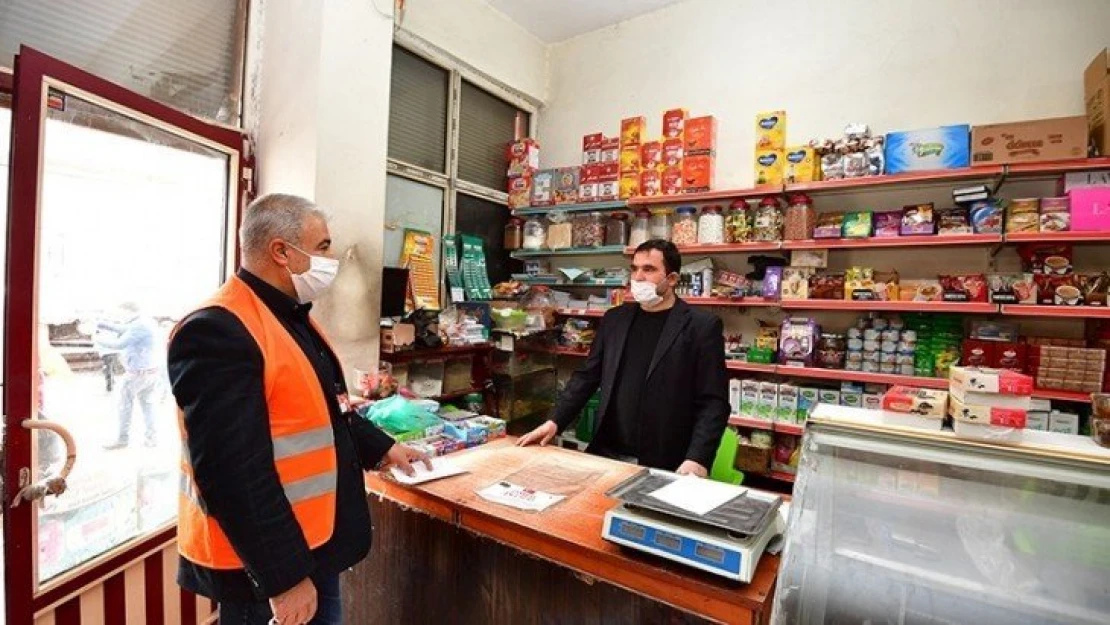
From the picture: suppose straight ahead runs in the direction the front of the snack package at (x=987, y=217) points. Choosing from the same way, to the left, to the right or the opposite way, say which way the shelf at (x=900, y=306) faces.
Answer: the same way

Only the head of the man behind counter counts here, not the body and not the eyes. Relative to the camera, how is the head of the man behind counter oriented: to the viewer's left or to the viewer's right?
to the viewer's left

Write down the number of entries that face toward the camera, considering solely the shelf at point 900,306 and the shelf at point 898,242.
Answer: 2

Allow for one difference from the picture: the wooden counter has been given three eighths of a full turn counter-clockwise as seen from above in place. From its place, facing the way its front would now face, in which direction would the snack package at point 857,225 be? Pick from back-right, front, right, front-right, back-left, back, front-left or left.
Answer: front-left

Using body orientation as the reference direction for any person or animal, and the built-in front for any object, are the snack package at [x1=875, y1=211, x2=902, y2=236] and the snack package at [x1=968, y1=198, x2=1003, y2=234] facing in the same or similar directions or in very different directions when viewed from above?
same or similar directions

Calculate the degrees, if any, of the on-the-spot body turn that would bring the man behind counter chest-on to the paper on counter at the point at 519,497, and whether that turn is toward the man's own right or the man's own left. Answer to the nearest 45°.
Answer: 0° — they already face it

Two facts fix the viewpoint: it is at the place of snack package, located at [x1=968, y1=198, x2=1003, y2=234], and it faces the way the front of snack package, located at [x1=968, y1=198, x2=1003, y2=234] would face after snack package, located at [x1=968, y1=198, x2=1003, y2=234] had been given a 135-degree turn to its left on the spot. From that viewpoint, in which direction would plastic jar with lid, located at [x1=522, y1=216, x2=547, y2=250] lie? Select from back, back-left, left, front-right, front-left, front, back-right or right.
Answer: back-left

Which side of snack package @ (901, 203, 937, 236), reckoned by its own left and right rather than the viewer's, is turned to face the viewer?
front

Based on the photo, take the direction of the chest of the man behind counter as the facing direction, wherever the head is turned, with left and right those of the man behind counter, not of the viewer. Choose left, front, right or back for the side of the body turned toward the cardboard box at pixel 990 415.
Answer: left

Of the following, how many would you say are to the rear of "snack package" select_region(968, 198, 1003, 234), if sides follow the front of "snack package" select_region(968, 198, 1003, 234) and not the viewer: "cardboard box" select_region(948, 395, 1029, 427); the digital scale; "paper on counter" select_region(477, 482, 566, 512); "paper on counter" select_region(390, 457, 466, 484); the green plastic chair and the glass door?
0

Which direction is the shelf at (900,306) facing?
toward the camera

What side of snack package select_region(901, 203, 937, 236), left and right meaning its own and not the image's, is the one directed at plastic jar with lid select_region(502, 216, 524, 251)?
right

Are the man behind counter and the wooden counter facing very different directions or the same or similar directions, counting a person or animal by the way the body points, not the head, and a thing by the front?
same or similar directions

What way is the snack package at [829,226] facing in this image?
toward the camera

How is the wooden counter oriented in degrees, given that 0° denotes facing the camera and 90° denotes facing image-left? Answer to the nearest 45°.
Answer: approximately 45°

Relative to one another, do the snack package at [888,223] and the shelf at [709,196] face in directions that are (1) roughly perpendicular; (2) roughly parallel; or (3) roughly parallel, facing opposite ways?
roughly parallel

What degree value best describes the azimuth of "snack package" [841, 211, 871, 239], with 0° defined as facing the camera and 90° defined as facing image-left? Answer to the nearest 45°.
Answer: approximately 0°

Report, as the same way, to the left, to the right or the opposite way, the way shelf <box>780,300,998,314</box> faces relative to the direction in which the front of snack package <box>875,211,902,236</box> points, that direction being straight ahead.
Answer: the same way

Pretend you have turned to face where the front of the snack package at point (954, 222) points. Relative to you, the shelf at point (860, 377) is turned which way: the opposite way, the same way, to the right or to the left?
the same way

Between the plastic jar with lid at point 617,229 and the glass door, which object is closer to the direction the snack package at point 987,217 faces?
the glass door
